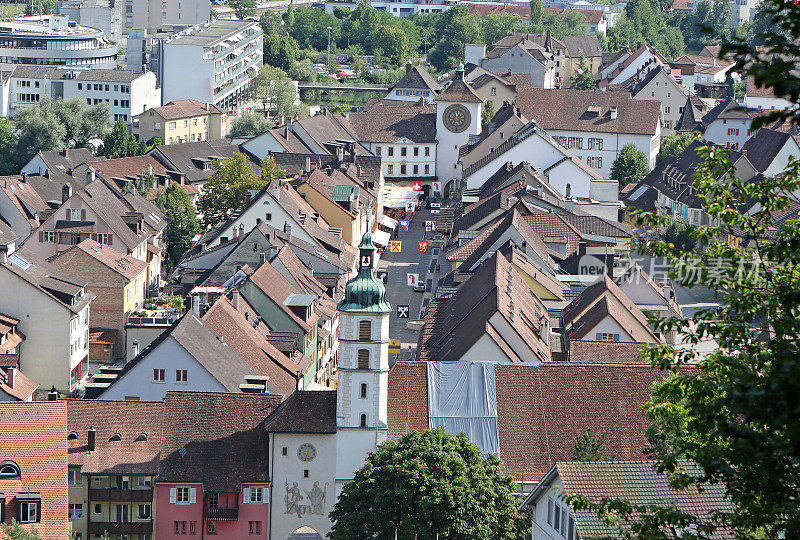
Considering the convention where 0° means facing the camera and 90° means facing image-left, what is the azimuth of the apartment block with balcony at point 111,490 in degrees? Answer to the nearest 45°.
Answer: approximately 0°

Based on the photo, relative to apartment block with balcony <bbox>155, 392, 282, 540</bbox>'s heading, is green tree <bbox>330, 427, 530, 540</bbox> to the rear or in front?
in front

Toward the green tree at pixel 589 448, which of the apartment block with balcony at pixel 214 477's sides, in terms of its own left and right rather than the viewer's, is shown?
left

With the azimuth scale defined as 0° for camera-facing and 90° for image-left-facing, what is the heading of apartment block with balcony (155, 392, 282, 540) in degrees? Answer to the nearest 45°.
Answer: approximately 0°

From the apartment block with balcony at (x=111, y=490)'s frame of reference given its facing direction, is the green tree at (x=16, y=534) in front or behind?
in front

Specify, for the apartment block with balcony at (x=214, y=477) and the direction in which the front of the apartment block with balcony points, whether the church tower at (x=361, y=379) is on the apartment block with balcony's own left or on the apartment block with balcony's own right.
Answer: on the apartment block with balcony's own left

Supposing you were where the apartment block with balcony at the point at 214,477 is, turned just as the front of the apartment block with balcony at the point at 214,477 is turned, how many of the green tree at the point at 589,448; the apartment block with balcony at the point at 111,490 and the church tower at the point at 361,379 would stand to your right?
1

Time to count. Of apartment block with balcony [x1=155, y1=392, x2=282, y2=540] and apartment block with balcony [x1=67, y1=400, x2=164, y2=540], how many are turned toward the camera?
2
